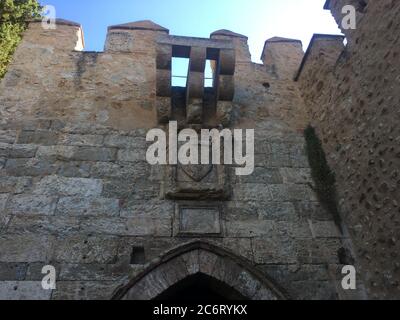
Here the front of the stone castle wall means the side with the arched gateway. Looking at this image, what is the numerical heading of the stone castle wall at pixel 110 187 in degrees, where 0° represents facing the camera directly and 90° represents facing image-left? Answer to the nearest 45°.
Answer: approximately 0°
